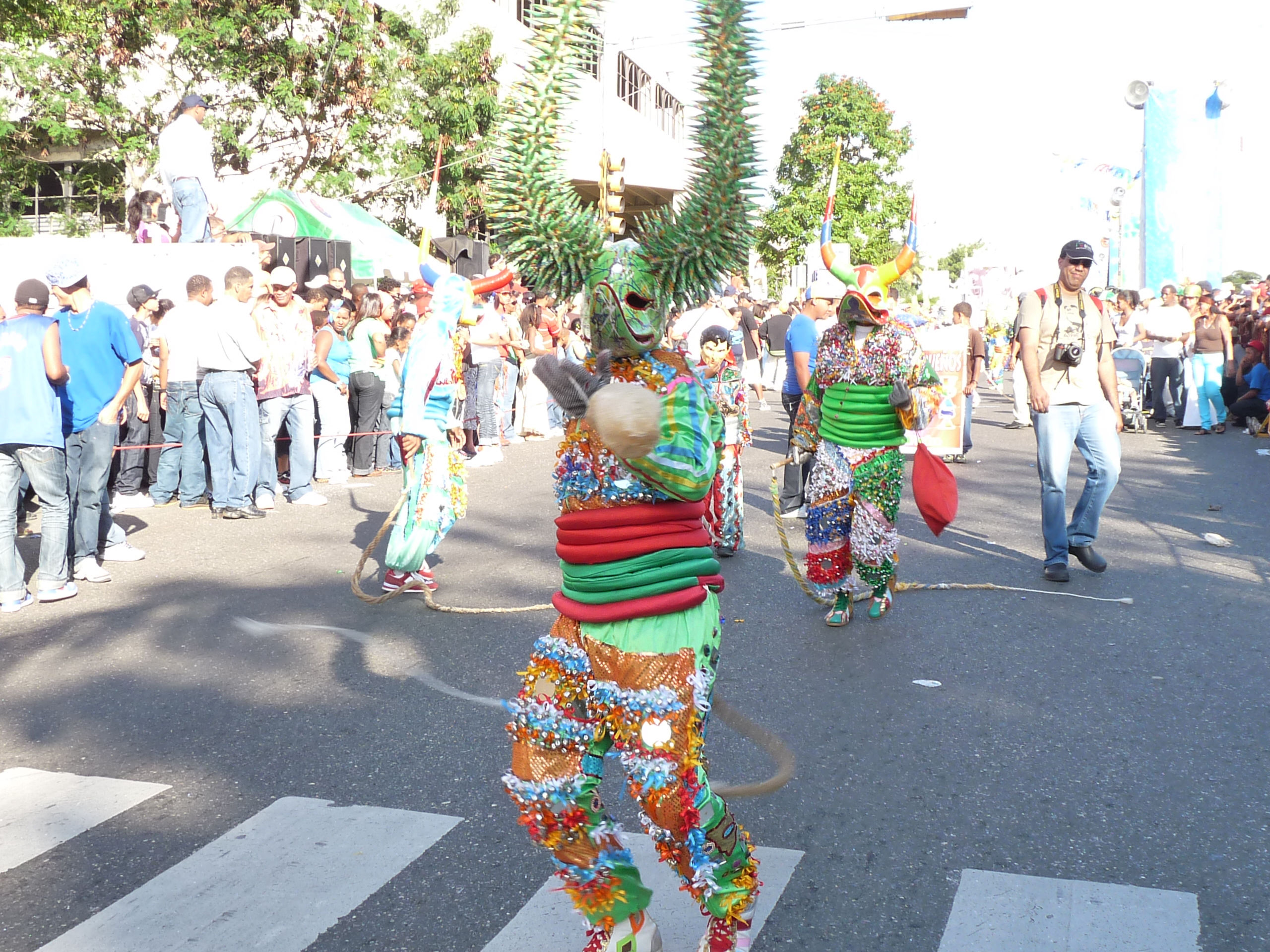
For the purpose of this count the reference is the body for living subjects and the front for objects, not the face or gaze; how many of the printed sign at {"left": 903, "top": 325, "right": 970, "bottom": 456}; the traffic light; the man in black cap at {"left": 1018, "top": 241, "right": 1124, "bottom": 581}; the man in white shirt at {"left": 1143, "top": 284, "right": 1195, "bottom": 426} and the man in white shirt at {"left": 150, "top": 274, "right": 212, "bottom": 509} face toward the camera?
3

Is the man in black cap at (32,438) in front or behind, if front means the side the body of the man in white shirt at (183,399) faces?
behind

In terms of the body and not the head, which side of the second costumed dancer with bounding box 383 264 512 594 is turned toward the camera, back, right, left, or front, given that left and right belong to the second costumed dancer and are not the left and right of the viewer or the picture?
right

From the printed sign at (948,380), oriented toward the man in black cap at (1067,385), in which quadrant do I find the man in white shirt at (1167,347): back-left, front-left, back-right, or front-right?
back-left
